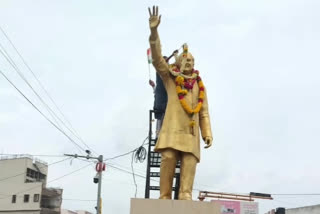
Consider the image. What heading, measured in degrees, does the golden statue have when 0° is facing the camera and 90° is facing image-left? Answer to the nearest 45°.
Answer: approximately 315°

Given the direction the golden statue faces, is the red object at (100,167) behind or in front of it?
behind

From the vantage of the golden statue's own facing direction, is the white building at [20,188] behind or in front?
behind
